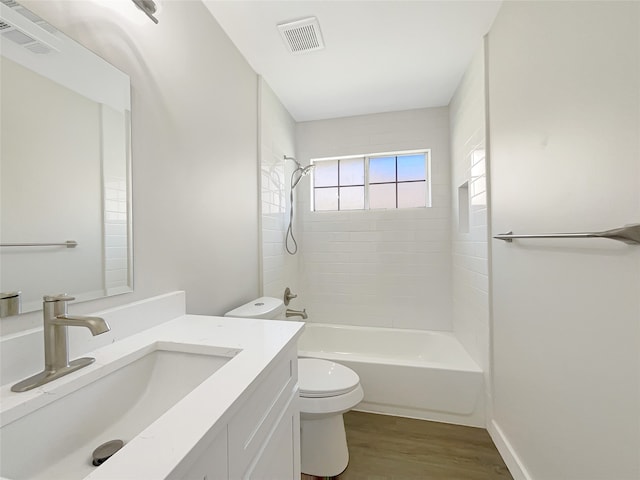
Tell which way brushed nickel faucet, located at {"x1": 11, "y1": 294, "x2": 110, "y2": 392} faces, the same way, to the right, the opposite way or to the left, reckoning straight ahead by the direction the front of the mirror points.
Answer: the same way

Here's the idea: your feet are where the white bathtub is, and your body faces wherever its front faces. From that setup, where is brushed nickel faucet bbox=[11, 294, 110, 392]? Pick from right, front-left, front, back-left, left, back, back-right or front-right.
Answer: front-right

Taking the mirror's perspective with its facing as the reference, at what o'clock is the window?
The window is roughly at 10 o'clock from the mirror.

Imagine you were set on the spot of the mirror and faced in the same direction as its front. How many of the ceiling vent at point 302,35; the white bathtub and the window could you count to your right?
0

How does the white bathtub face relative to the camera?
toward the camera

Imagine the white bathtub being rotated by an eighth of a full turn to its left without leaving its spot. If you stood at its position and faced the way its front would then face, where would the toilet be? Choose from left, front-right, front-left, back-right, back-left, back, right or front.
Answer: right

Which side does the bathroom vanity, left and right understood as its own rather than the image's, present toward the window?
left

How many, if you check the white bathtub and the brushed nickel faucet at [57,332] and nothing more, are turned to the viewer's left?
0

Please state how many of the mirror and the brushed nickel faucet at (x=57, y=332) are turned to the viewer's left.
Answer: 0

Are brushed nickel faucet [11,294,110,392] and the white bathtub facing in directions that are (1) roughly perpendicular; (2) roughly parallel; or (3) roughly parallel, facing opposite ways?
roughly perpendicular

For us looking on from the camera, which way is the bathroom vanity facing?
facing the viewer and to the right of the viewer
